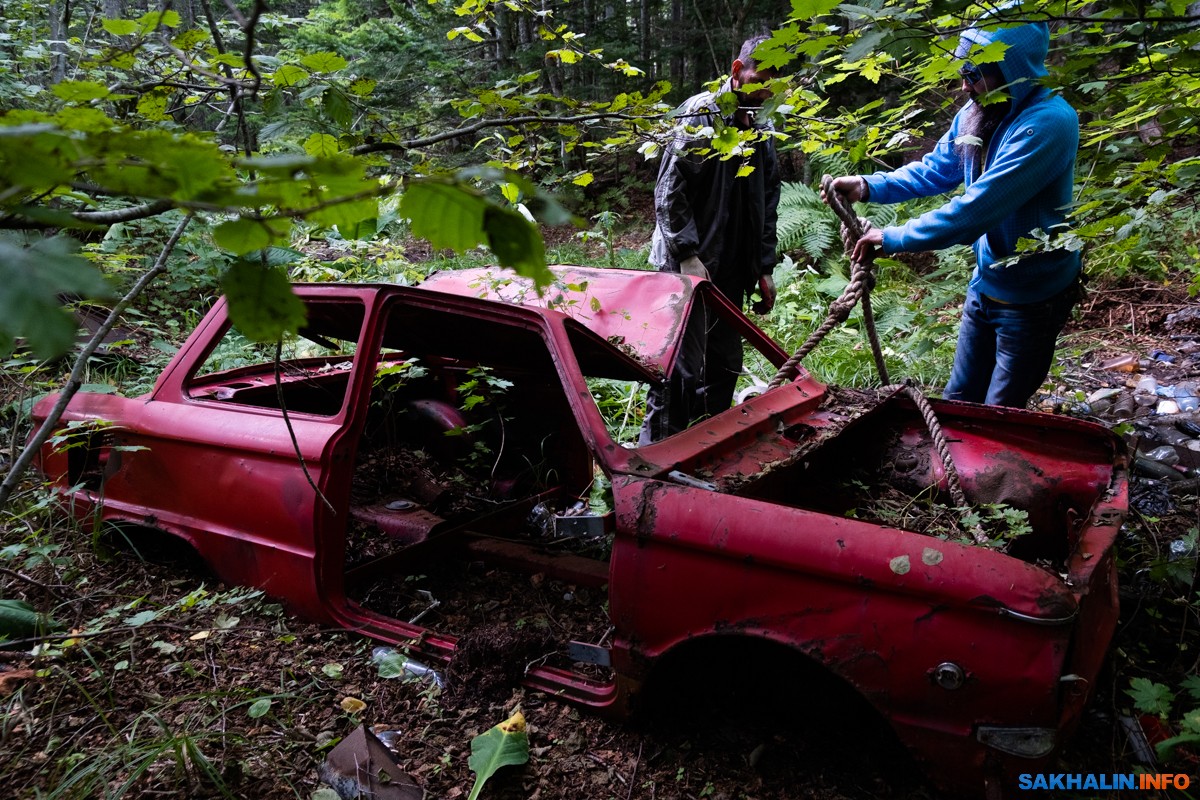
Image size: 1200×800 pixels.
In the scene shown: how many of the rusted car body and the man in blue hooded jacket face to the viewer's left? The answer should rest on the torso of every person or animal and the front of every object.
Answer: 1

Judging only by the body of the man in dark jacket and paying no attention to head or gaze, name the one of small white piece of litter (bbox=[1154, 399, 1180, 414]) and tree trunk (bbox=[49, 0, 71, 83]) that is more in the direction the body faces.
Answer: the small white piece of litter

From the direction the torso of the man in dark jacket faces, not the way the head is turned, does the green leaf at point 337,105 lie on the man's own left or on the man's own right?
on the man's own right

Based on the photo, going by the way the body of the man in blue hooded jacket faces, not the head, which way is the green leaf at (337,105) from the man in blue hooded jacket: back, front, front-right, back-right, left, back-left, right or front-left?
front-left

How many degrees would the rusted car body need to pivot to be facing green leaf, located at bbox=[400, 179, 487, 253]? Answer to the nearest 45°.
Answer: approximately 45° to its right

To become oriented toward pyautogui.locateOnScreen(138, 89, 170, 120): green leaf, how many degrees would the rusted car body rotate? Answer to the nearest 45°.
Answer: approximately 135° to its right

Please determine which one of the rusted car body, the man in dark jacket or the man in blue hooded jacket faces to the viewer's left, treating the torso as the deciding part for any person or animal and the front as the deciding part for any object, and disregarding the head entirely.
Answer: the man in blue hooded jacket

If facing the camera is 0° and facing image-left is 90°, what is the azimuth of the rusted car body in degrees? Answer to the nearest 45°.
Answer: approximately 315°

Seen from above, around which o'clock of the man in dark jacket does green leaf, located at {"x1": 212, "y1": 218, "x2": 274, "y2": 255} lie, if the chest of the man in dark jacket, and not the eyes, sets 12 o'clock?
The green leaf is roughly at 2 o'clock from the man in dark jacket.

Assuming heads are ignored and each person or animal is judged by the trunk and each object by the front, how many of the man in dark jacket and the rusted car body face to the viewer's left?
0

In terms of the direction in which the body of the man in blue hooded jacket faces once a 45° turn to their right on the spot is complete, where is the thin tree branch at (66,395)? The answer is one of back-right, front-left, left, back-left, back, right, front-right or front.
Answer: left

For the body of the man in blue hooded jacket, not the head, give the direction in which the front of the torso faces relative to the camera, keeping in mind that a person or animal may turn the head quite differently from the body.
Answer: to the viewer's left

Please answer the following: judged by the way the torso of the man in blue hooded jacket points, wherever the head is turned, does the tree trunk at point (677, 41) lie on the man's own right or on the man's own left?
on the man's own right
